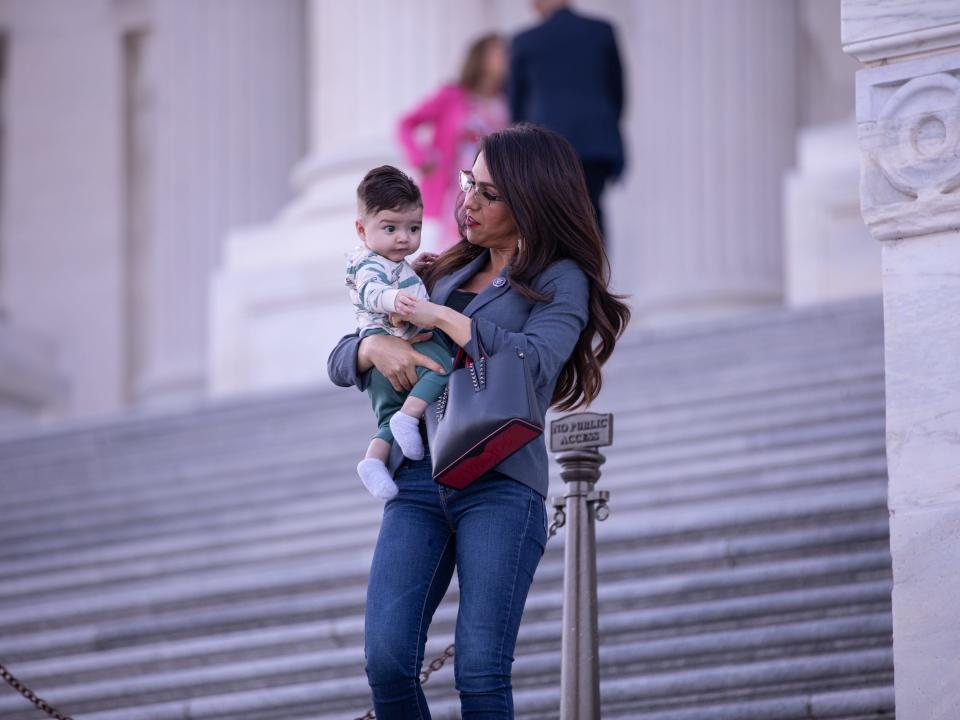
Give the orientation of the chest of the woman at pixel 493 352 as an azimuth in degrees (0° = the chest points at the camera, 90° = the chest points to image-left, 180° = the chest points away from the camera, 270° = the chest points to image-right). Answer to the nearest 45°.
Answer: approximately 45°

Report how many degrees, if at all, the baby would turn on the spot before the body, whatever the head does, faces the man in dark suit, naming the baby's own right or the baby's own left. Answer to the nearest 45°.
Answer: approximately 135° to the baby's own left

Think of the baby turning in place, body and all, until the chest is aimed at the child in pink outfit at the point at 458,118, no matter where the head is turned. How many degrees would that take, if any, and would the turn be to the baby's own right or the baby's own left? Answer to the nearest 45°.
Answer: approximately 135° to the baby's own left

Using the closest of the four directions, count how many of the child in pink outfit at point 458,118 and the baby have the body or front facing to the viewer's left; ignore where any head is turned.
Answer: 0

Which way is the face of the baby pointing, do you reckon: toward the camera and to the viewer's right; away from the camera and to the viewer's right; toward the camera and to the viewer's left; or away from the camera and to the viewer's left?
toward the camera and to the viewer's right

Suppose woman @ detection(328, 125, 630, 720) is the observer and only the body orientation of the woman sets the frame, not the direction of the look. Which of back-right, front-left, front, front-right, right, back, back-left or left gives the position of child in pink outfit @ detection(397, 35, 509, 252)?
back-right
